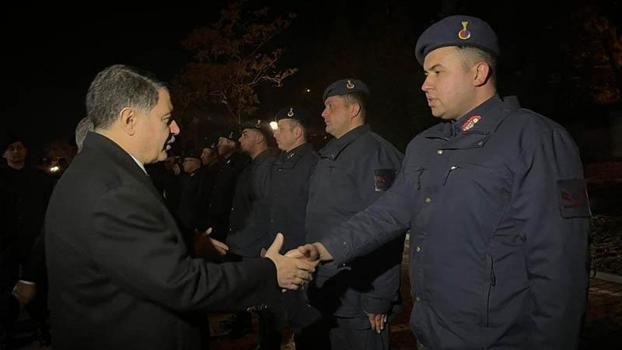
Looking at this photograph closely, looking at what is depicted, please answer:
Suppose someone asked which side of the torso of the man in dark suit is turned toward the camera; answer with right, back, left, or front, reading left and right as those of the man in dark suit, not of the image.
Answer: right

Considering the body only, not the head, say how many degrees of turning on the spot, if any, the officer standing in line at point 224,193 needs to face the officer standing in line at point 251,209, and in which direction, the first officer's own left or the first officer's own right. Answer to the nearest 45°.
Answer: approximately 45° to the first officer's own left

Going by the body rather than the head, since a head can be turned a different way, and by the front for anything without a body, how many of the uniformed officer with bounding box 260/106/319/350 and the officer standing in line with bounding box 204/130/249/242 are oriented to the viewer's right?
0

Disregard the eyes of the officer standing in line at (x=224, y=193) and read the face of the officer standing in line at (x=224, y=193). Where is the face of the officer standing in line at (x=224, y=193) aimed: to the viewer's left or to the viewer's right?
to the viewer's left

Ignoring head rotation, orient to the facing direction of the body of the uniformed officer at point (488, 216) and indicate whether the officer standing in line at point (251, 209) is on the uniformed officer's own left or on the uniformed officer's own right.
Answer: on the uniformed officer's own right

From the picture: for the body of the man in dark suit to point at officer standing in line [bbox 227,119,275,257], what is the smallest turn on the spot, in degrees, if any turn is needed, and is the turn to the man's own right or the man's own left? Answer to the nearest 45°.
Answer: approximately 90° to the man's own left

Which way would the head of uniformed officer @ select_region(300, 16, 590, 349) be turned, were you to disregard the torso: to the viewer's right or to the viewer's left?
to the viewer's left

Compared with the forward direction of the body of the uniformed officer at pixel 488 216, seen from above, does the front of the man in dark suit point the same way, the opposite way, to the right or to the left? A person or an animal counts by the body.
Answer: the opposite way

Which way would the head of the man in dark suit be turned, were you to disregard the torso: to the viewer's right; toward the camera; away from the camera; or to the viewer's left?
to the viewer's right

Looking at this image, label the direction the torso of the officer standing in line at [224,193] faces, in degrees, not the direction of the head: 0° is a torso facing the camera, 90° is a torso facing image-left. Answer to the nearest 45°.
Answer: approximately 45°

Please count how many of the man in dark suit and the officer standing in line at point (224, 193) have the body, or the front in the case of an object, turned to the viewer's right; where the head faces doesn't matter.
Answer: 1

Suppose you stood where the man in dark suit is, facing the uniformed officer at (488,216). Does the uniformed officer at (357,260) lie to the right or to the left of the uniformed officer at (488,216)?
left
